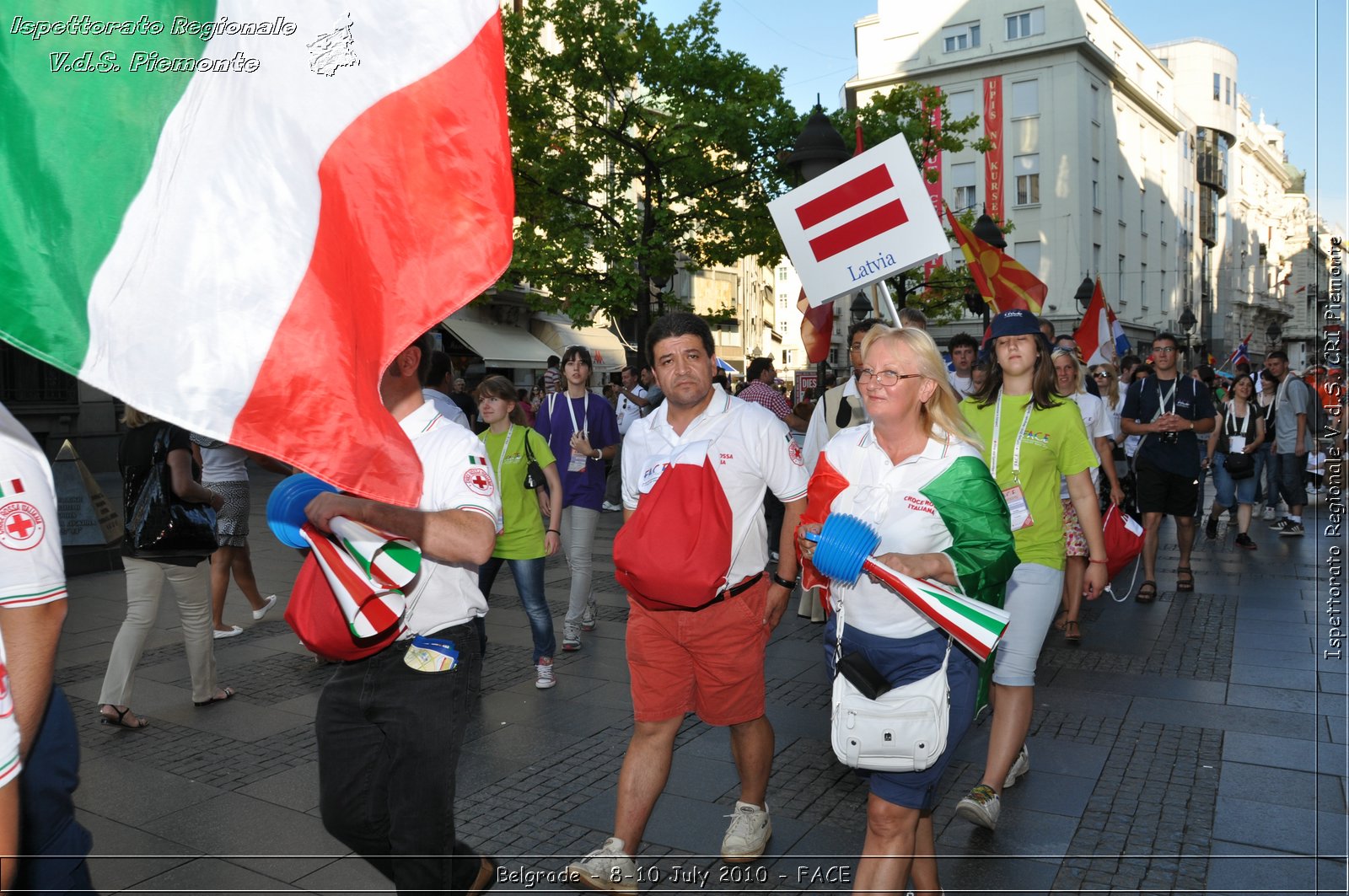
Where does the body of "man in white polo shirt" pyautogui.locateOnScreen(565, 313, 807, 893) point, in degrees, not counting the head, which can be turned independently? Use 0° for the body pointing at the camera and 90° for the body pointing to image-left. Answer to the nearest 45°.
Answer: approximately 45°

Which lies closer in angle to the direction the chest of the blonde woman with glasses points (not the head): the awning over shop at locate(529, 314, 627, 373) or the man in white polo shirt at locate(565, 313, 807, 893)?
the man in white polo shirt

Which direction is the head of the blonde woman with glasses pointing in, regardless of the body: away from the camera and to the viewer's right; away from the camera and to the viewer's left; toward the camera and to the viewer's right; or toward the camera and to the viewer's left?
toward the camera and to the viewer's left

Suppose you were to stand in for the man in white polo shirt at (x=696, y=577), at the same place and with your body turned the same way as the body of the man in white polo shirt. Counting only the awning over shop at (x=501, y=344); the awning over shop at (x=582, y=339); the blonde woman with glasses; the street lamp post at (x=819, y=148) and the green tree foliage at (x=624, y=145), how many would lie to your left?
1

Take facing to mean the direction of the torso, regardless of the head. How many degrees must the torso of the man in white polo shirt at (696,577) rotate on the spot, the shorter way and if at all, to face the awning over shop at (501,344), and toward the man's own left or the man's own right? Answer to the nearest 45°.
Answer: approximately 135° to the man's own right

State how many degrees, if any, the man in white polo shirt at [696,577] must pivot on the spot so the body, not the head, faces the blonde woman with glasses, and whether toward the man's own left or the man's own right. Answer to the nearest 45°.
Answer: approximately 90° to the man's own left

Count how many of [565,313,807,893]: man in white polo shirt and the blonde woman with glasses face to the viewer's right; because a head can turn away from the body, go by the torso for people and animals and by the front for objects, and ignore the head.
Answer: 0

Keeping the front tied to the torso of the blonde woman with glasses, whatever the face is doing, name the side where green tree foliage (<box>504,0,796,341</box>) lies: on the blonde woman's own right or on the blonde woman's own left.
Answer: on the blonde woman's own right

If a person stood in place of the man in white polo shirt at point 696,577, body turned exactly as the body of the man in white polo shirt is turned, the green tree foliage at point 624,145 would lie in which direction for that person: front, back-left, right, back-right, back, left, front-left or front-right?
back-right

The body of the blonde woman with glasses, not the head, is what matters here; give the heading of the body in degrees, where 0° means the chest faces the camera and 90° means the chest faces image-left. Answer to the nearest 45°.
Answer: approximately 45°

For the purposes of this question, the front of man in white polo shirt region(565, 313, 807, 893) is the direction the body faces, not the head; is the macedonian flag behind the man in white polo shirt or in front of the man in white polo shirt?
behind

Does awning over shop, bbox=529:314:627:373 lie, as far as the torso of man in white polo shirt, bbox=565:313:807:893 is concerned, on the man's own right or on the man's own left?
on the man's own right

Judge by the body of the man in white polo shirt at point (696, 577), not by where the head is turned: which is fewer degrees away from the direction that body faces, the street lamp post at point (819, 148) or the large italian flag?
the large italian flag
